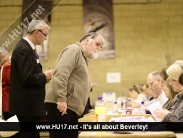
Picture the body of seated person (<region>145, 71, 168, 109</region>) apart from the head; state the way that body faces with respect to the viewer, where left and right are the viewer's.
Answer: facing the viewer and to the left of the viewer

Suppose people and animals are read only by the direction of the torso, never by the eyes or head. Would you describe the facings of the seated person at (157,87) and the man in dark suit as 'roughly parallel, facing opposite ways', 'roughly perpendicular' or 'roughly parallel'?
roughly parallel, facing opposite ways

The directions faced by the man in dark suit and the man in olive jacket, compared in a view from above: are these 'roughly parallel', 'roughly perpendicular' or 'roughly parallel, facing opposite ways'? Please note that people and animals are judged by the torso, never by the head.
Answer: roughly parallel

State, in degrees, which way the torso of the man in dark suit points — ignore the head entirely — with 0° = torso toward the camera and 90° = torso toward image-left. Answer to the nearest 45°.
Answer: approximately 270°

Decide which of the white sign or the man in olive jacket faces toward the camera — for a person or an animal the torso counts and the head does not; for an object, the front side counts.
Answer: the white sign

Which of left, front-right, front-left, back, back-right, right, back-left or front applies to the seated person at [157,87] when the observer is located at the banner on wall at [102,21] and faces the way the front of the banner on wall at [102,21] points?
front

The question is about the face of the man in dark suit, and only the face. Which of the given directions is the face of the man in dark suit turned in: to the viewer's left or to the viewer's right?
to the viewer's right

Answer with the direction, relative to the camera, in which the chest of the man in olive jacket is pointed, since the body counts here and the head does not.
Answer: to the viewer's right

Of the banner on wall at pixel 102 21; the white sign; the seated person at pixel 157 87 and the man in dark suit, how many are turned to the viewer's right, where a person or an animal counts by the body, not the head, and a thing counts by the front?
1

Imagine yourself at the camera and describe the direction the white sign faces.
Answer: facing the viewer

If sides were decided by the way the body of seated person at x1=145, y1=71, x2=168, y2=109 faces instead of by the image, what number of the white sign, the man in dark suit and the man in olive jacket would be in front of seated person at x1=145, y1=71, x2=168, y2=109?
2

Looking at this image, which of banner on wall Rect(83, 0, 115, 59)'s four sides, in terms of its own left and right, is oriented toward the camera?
front

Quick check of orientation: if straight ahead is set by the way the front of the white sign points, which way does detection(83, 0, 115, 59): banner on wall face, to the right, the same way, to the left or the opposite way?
the same way

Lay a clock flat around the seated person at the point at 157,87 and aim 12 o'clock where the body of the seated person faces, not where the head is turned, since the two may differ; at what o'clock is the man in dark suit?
The man in dark suit is roughly at 12 o'clock from the seated person.
